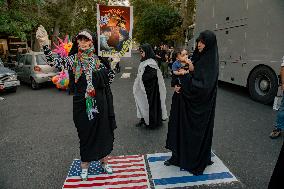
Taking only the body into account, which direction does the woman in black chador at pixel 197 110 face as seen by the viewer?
to the viewer's left

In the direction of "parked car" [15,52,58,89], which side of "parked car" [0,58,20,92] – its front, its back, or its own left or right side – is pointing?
left
